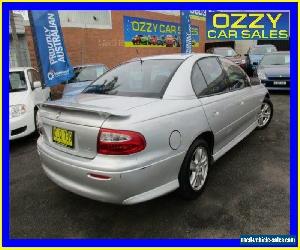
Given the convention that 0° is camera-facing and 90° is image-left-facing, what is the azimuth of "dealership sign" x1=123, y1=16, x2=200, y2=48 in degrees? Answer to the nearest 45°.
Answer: approximately 315°

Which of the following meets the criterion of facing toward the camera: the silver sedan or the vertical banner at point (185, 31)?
the vertical banner

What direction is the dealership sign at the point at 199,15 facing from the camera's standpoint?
toward the camera

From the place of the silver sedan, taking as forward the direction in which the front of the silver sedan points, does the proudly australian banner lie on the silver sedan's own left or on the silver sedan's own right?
on the silver sedan's own left

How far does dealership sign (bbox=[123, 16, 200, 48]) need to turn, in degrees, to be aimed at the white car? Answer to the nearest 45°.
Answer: approximately 45° to its right

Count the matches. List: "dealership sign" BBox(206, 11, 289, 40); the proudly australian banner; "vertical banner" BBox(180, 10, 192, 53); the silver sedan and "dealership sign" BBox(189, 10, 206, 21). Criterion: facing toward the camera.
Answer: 4
